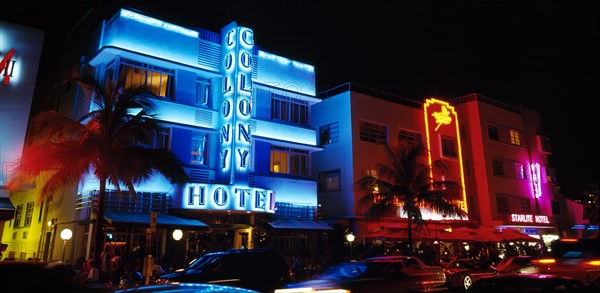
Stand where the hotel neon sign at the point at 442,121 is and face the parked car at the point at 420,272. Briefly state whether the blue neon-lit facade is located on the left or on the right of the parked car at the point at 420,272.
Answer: right

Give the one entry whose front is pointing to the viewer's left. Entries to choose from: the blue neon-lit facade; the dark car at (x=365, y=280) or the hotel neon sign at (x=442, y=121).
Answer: the dark car

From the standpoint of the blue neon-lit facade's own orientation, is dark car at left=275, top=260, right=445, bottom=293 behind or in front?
in front

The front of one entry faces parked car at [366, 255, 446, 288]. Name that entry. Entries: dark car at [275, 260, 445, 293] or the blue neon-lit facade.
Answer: the blue neon-lit facade

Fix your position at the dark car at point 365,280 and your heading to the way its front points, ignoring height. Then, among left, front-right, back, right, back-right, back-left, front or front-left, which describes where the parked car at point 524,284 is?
back-left

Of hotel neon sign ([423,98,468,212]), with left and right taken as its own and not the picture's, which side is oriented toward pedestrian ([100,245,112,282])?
right

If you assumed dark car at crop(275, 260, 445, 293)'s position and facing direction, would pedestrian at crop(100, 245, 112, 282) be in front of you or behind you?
in front

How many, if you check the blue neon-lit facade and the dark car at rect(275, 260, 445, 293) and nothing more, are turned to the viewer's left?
1

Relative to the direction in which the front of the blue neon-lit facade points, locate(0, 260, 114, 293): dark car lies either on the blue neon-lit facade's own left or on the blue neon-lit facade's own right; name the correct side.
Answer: on the blue neon-lit facade's own right

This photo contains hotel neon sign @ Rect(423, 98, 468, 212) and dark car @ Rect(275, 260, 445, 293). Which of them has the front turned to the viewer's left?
the dark car

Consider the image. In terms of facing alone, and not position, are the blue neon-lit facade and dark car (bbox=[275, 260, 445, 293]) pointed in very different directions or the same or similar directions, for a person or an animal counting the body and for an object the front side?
very different directions

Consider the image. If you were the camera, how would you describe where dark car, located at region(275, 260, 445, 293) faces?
facing to the left of the viewer
